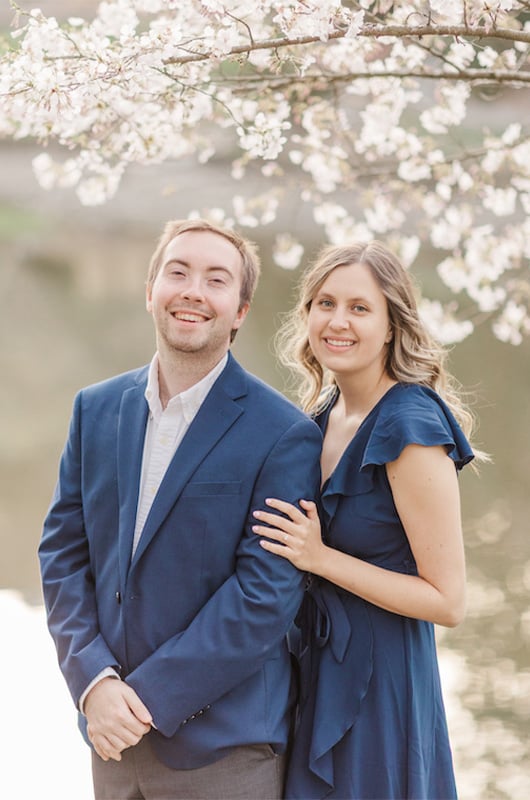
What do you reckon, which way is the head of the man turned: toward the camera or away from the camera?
toward the camera

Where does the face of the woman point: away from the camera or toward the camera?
toward the camera

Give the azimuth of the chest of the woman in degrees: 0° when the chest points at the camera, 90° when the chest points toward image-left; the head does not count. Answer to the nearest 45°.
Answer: approximately 45°
